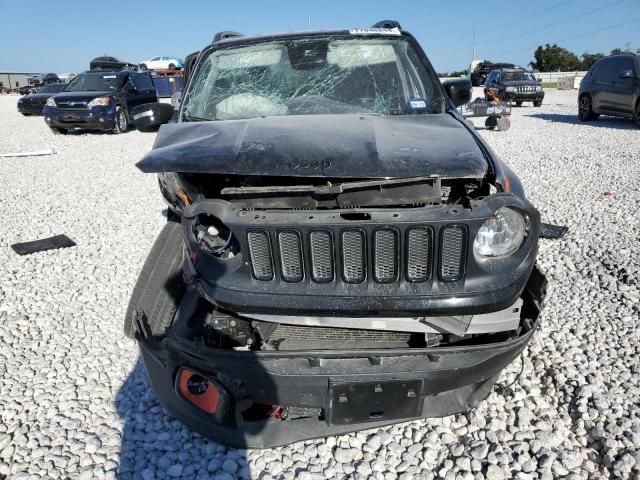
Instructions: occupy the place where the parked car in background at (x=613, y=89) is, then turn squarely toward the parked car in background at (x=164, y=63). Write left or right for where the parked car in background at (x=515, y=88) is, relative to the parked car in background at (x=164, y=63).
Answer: right

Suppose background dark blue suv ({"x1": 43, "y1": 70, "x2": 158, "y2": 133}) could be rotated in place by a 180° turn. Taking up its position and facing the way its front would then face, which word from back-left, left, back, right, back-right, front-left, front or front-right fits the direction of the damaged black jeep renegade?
back-right

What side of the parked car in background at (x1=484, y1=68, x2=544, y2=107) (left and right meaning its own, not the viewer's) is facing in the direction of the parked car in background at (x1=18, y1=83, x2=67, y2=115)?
right

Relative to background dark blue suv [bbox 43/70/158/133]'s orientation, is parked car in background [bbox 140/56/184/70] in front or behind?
behind

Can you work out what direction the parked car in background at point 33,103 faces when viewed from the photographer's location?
facing the viewer and to the left of the viewer

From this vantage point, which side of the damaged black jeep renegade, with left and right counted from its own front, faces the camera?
front

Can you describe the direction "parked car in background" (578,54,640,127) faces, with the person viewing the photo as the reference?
facing the viewer and to the right of the viewer

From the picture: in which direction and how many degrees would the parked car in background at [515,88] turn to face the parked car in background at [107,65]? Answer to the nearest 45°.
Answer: approximately 135° to its right

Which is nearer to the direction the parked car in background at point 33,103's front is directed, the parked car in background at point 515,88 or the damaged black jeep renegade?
the damaged black jeep renegade

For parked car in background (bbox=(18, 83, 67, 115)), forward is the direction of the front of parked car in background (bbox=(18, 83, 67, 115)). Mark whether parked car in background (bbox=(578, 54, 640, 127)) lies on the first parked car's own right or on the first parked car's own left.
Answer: on the first parked car's own left

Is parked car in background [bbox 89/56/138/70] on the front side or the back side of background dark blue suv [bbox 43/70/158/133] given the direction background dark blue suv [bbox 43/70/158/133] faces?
on the back side
